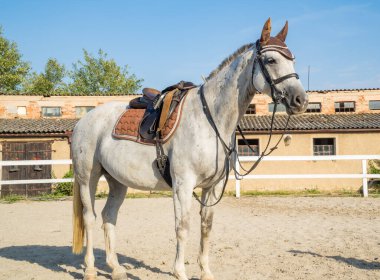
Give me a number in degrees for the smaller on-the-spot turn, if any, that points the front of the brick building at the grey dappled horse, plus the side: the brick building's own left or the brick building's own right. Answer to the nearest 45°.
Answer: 0° — it already faces it

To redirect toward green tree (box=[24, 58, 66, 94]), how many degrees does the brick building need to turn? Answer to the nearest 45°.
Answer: approximately 135° to its right

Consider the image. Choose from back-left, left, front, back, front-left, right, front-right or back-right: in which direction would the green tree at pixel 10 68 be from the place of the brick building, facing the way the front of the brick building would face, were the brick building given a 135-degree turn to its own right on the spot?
front

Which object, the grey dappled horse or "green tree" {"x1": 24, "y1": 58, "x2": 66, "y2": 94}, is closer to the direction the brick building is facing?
the grey dappled horse

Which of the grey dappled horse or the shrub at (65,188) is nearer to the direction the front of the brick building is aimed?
the grey dappled horse

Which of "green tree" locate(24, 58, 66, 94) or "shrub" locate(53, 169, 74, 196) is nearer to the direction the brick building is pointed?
the shrub

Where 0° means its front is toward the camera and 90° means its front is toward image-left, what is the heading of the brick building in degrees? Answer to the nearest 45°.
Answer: approximately 0°

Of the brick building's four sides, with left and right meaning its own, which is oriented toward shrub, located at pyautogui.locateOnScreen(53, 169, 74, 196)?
right
